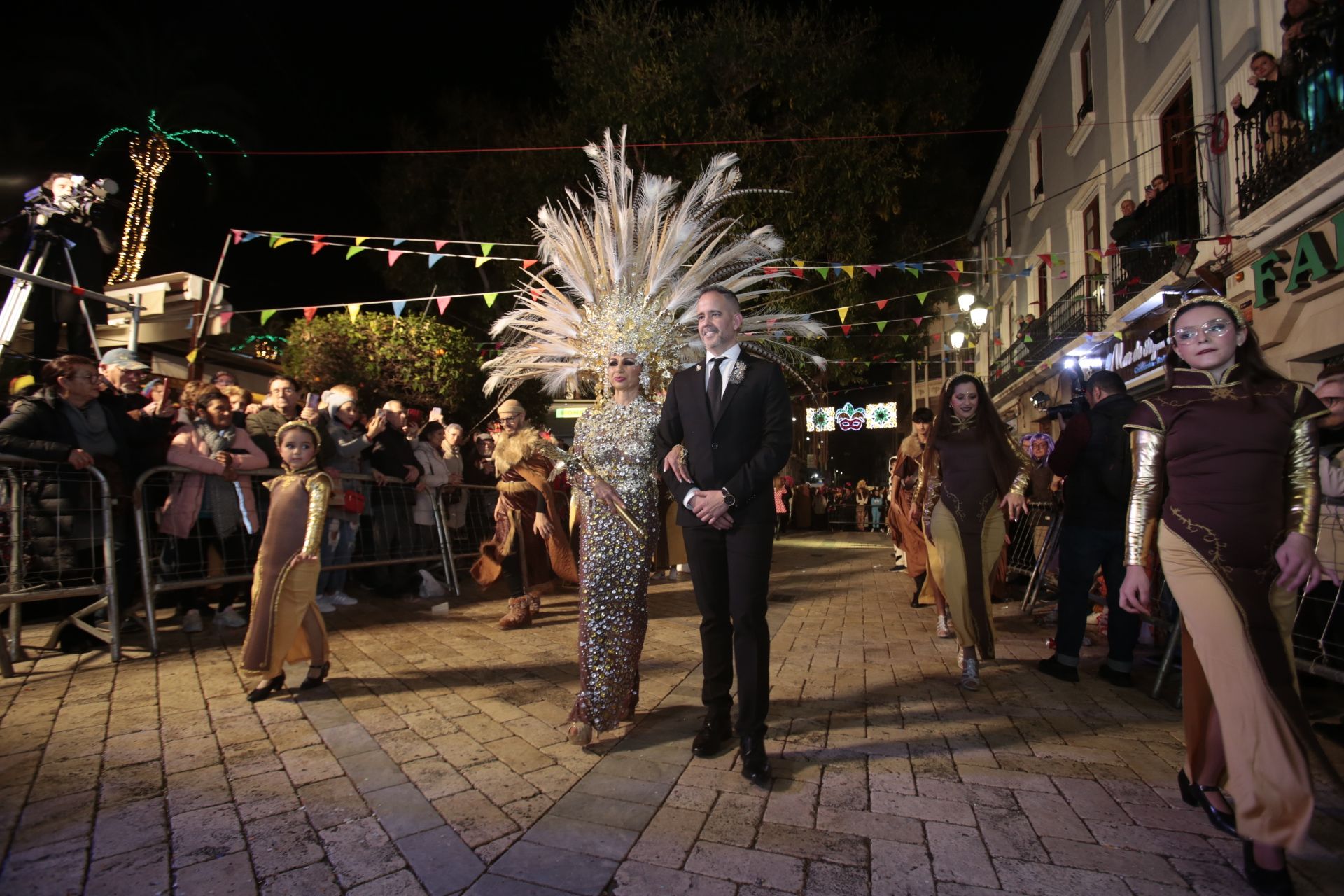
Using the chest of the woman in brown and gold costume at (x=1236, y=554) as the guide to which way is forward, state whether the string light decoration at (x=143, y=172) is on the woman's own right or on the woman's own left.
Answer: on the woman's own right

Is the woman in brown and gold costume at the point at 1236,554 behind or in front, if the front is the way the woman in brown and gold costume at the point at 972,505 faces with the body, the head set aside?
in front

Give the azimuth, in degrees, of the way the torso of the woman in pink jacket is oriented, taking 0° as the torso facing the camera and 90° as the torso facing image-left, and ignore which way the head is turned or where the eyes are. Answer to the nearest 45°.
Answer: approximately 315°

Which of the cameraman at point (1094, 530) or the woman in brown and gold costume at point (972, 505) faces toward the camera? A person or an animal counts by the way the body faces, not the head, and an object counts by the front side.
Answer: the woman in brown and gold costume

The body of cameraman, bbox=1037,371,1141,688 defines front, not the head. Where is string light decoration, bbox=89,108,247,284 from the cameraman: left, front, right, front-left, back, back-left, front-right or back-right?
front-left

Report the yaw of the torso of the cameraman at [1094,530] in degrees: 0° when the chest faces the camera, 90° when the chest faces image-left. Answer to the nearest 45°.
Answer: approximately 135°

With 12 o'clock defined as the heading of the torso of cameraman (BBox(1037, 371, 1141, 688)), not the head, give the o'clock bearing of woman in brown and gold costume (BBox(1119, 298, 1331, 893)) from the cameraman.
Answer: The woman in brown and gold costume is roughly at 7 o'clock from the cameraman.

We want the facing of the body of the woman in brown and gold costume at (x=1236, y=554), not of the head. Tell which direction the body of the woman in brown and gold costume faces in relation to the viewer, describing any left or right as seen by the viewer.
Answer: facing the viewer

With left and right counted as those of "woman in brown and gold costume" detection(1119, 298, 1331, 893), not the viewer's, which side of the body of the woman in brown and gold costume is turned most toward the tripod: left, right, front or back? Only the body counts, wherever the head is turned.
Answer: right

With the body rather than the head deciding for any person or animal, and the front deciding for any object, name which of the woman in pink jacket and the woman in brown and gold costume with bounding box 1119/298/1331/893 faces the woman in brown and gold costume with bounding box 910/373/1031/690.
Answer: the woman in pink jacket

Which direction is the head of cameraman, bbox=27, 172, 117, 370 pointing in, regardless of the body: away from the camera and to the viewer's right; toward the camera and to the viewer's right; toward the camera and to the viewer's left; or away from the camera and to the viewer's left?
toward the camera and to the viewer's right

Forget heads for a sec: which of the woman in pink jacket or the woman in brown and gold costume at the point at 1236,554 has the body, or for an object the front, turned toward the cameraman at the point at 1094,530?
the woman in pink jacket

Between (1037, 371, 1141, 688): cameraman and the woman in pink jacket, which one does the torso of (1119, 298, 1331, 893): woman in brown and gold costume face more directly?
the woman in pink jacket

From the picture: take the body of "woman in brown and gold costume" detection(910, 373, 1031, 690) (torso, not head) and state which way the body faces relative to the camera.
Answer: toward the camera

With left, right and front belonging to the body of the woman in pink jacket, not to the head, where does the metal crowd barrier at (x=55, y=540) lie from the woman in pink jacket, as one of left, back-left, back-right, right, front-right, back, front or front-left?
right

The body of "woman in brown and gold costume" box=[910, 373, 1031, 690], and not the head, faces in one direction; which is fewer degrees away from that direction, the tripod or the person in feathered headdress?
the person in feathered headdress

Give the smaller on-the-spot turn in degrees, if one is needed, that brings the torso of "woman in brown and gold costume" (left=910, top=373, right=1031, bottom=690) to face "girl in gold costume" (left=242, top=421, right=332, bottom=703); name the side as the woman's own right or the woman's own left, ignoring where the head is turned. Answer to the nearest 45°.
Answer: approximately 45° to the woman's own right

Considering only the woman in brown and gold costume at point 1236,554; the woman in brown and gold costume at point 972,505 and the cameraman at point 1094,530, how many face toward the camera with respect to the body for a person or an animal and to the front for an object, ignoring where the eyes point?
2

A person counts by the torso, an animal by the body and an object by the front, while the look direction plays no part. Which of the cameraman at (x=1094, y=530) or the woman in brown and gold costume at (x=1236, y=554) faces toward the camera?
the woman in brown and gold costume
